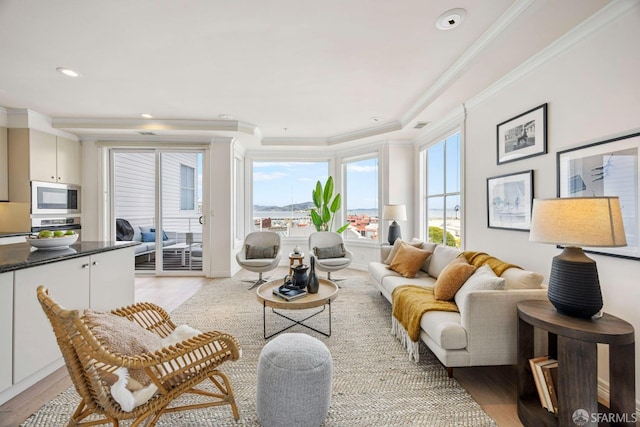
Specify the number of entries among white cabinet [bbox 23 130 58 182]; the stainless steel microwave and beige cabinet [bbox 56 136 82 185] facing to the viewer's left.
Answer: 0

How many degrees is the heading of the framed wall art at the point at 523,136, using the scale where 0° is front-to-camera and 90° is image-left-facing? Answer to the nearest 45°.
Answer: approximately 45°

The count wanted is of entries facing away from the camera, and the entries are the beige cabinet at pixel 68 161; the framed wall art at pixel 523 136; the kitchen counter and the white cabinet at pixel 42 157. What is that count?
0

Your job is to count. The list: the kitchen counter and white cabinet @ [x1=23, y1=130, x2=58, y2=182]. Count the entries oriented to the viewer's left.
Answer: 0

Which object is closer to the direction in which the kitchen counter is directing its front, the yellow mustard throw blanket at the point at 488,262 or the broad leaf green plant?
the yellow mustard throw blanket

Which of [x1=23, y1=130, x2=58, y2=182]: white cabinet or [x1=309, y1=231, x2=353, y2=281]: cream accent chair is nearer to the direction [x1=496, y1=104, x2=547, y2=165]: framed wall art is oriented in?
the white cabinet

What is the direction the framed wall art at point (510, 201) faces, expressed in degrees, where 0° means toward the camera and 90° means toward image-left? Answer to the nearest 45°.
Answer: approximately 45°

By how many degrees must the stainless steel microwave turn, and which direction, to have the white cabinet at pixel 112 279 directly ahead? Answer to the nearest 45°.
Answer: approximately 45° to its right

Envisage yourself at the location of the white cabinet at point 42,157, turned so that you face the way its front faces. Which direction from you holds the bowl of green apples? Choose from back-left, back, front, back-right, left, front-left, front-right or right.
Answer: front-right

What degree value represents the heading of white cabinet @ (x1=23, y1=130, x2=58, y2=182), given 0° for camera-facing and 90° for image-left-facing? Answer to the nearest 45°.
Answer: approximately 315°

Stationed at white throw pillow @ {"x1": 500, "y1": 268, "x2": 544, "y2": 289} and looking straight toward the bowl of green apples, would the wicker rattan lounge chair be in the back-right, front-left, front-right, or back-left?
front-left

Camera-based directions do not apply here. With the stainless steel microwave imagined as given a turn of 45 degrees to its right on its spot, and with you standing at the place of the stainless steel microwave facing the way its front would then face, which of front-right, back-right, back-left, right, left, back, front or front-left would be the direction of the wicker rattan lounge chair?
front

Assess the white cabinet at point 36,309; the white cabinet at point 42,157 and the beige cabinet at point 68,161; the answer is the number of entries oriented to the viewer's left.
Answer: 0

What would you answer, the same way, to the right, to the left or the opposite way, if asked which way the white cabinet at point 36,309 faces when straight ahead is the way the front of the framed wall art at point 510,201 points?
the opposite way

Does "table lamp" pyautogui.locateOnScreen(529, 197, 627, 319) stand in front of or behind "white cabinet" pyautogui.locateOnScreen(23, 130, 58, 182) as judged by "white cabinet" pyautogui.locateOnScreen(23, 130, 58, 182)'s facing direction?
in front

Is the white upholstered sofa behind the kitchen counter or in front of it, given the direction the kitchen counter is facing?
in front
